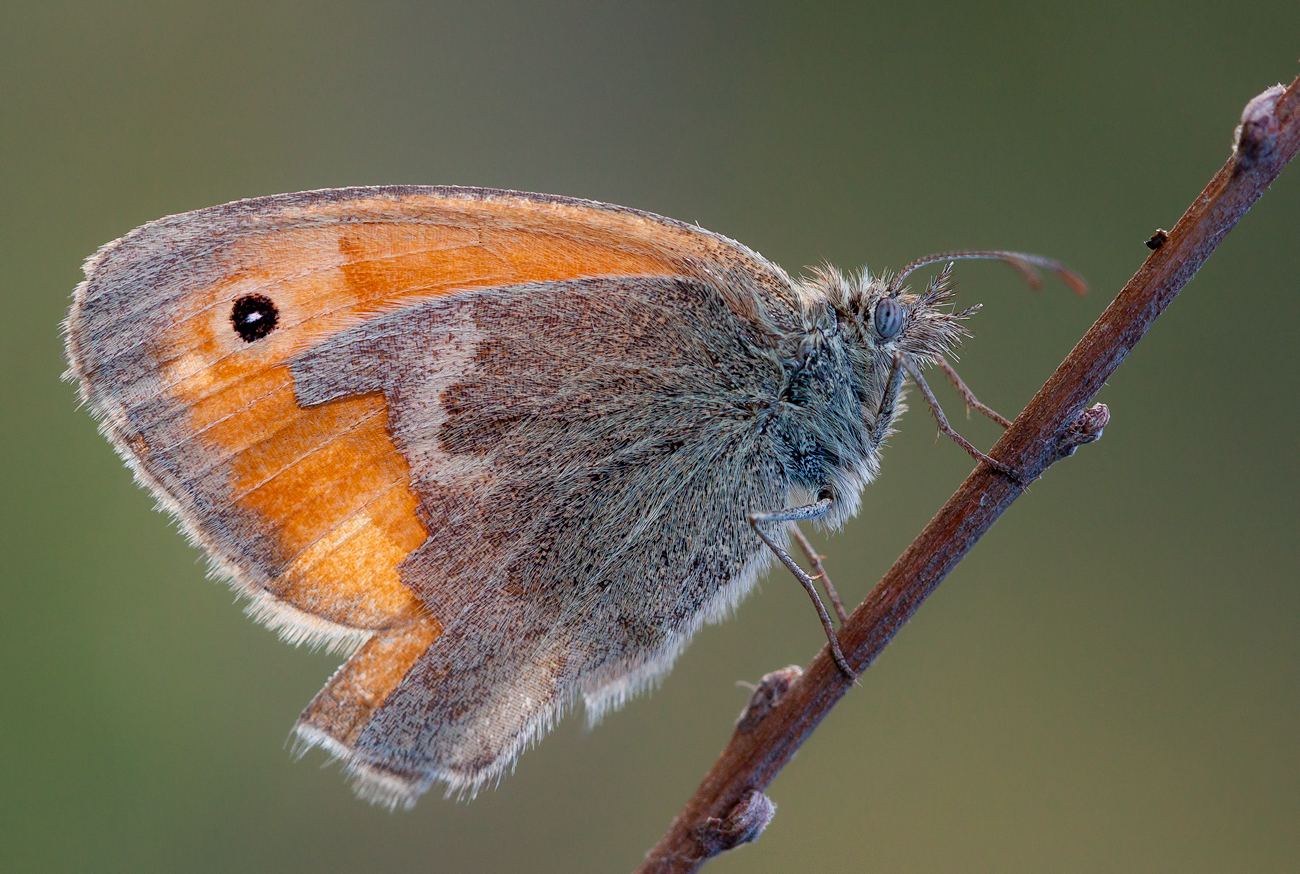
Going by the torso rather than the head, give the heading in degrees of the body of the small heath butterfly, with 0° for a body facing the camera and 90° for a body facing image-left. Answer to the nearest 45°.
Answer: approximately 270°
